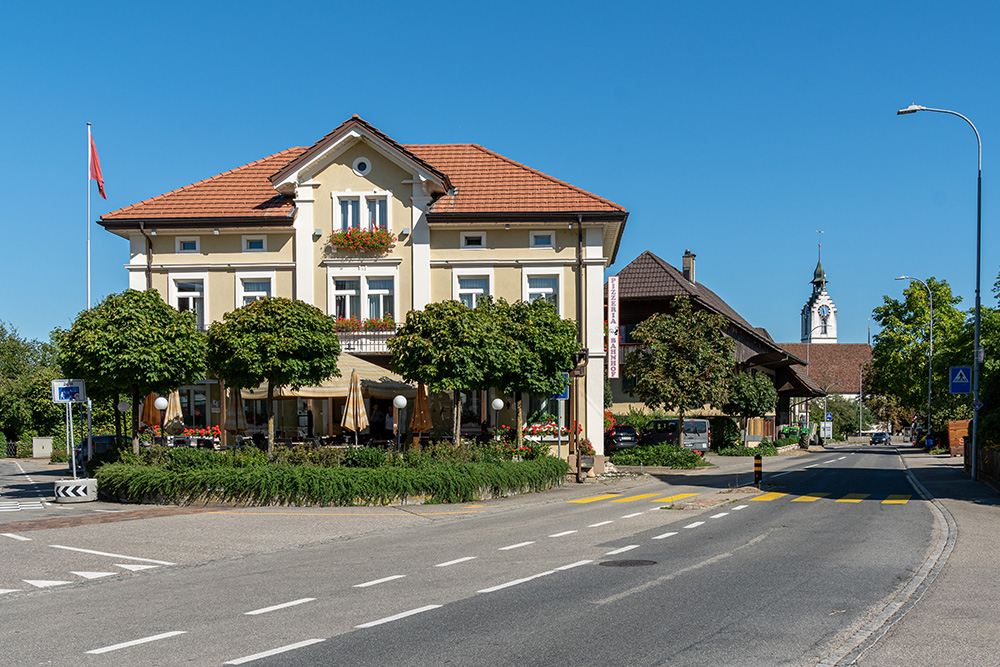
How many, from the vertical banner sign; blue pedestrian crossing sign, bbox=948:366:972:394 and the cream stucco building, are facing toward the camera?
3

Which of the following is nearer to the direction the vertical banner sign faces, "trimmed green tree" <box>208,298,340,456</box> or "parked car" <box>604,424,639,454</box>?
the trimmed green tree

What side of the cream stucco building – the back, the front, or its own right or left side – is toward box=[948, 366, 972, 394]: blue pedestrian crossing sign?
left

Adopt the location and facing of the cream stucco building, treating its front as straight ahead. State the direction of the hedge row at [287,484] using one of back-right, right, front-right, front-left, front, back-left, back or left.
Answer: front

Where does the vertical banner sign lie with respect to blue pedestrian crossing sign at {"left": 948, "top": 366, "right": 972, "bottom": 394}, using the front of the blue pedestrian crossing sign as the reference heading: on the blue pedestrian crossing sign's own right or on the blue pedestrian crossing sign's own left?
on the blue pedestrian crossing sign's own right

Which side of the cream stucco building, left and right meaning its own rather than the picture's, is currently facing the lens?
front

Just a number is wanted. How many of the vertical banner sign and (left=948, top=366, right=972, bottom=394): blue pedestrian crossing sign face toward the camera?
2

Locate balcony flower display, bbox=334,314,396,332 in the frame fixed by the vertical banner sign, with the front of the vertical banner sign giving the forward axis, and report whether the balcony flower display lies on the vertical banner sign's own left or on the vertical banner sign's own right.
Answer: on the vertical banner sign's own right

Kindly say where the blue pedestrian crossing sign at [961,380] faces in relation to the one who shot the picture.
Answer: facing the viewer

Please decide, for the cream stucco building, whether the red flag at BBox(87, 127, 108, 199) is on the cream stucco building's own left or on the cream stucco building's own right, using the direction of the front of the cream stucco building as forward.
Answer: on the cream stucco building's own right
